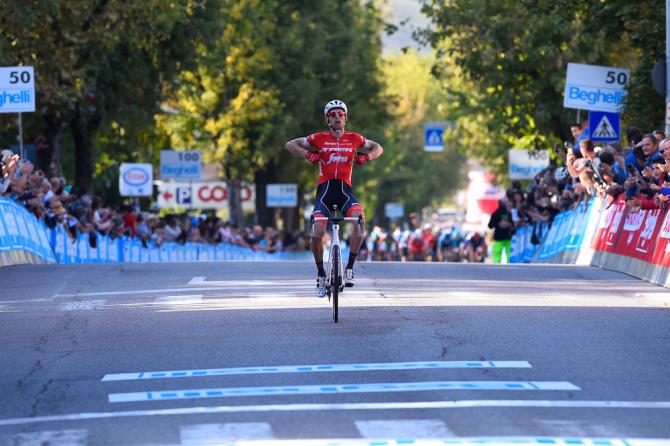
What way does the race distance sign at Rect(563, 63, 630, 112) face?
toward the camera

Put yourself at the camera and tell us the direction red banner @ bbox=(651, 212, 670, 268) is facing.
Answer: facing the viewer and to the left of the viewer

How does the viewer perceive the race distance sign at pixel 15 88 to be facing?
facing the viewer

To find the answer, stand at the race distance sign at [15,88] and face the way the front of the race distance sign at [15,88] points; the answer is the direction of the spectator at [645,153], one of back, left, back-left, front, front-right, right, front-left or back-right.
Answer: front-left

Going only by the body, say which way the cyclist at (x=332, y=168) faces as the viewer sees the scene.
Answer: toward the camera

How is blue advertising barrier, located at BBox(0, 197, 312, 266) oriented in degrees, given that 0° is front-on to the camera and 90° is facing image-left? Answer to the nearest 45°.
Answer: approximately 315°

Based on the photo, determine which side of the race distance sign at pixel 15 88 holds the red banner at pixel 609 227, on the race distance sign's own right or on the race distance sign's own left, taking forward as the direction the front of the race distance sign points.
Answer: on the race distance sign's own left
